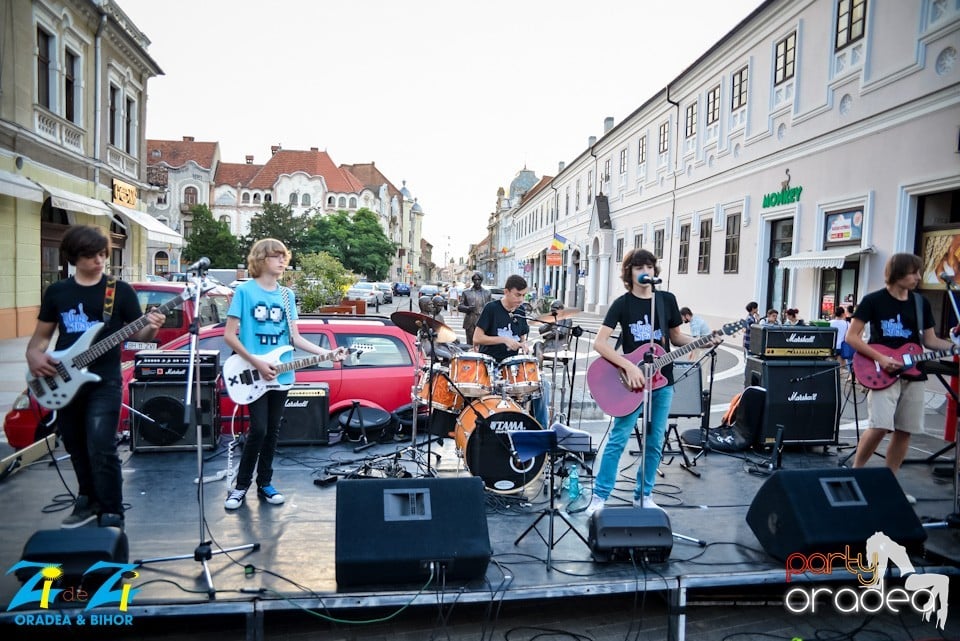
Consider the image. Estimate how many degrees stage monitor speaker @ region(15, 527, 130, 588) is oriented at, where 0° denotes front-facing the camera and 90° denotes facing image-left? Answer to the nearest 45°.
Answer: approximately 180°

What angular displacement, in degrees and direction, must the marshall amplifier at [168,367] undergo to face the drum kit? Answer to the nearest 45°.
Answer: approximately 45° to its left

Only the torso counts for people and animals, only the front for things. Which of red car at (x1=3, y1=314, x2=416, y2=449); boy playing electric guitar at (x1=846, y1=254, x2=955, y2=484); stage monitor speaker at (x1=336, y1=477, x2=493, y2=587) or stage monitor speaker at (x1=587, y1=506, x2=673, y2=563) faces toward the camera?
the boy playing electric guitar

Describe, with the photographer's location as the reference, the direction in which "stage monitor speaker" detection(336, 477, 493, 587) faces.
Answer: facing away from the viewer
